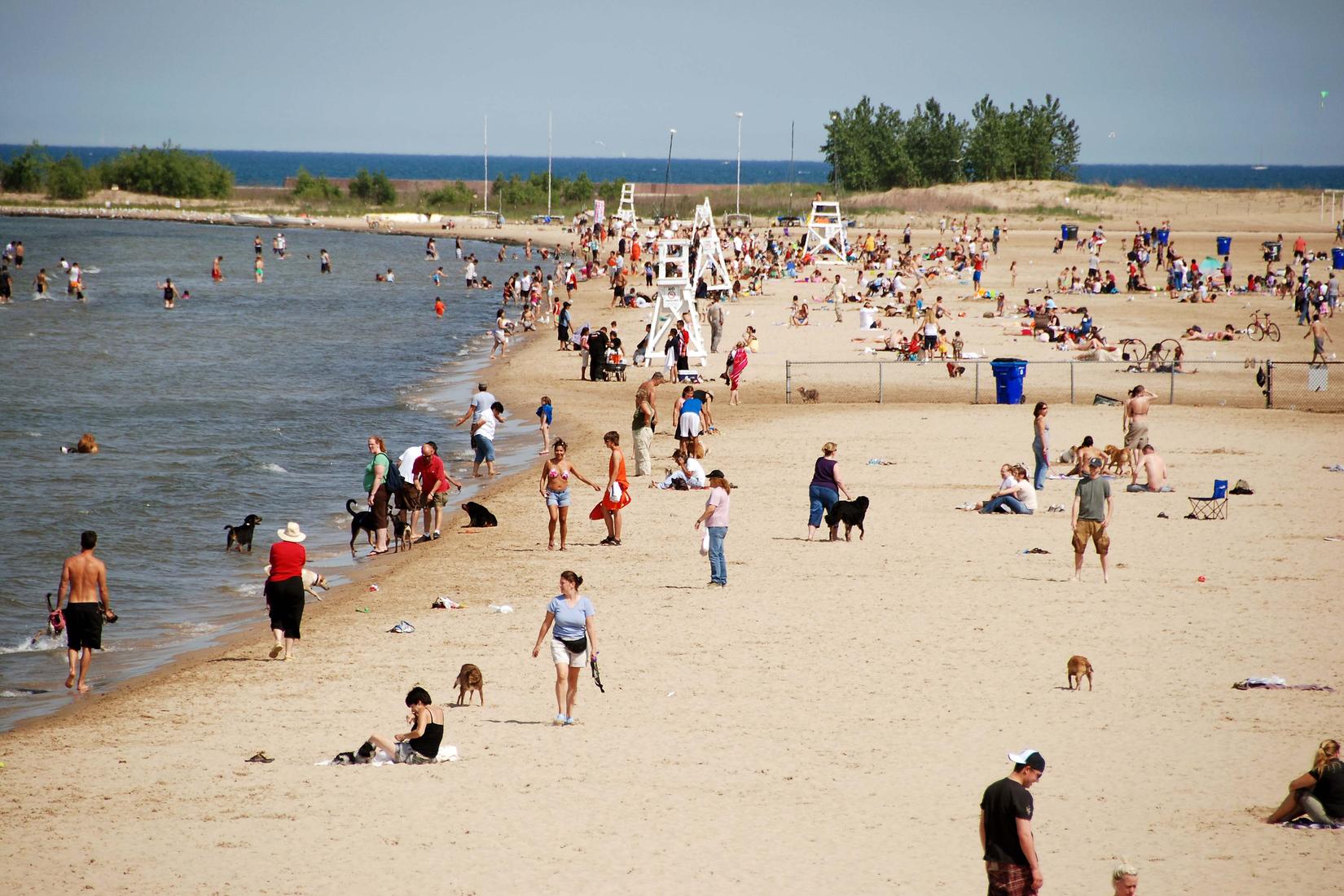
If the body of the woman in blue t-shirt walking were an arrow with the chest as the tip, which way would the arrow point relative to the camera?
toward the camera

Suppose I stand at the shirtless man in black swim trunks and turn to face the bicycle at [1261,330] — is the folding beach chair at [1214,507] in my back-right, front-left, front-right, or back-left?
front-right

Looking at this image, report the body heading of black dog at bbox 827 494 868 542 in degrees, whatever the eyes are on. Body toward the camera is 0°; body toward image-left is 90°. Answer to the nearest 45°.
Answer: approximately 270°

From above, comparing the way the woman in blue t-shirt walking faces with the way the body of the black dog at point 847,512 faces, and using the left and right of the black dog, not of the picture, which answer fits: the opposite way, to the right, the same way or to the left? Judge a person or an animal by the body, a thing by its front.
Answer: to the right

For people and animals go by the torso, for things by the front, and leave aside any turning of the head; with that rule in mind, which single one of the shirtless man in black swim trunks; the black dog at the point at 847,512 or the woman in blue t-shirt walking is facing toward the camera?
the woman in blue t-shirt walking

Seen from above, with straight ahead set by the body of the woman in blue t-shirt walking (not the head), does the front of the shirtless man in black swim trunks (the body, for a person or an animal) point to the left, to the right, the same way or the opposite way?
the opposite way

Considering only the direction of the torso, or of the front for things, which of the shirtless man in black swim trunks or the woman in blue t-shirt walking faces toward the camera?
the woman in blue t-shirt walking

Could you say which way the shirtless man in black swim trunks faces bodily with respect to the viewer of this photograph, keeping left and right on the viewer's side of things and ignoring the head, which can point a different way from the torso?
facing away from the viewer

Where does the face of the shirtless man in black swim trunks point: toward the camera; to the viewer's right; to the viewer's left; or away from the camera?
away from the camera

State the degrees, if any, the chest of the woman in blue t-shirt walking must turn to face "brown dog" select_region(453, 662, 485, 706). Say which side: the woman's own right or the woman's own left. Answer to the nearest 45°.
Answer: approximately 135° to the woman's own right

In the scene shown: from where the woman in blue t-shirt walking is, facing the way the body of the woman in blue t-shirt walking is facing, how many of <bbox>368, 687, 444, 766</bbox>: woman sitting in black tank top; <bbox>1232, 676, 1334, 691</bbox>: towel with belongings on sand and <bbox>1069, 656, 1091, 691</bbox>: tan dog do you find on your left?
2

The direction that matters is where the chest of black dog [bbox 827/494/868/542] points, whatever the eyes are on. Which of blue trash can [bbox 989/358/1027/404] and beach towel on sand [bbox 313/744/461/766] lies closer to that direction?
the blue trash can

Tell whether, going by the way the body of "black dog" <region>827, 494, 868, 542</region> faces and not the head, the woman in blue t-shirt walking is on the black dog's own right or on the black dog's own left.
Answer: on the black dog's own right

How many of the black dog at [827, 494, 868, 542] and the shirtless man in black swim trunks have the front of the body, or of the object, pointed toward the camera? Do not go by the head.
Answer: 0
